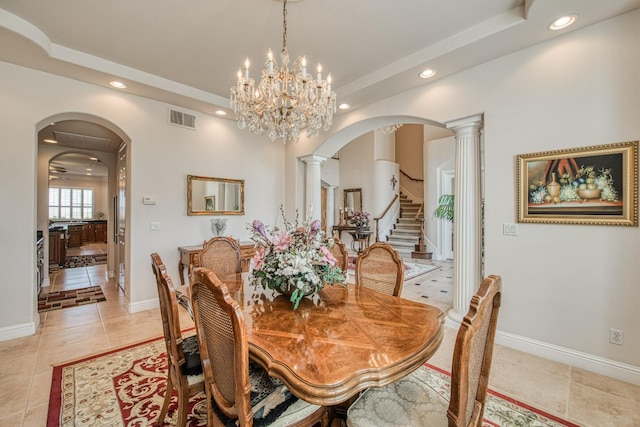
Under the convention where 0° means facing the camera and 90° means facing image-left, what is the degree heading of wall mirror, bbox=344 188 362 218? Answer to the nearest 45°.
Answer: approximately 0°

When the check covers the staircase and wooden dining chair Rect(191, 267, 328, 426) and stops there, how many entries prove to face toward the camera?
1

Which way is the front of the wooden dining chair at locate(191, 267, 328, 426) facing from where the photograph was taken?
facing away from the viewer and to the right of the viewer

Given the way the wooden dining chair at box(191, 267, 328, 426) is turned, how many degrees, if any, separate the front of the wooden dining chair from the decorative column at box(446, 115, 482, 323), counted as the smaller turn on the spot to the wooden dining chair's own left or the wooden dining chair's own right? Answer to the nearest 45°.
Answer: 0° — it already faces it

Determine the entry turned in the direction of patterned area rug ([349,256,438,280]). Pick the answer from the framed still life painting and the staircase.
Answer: the staircase

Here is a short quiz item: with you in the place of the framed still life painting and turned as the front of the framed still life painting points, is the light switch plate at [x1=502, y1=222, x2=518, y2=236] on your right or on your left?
on your right

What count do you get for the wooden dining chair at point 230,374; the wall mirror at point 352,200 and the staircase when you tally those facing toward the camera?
2

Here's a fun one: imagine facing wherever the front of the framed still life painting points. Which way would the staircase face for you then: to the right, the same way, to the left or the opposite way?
to the left

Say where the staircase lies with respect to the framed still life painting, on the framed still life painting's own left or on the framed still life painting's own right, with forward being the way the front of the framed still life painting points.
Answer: on the framed still life painting's own right

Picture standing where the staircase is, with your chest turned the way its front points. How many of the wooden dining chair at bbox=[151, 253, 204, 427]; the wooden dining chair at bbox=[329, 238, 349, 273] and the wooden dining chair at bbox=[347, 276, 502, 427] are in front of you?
3

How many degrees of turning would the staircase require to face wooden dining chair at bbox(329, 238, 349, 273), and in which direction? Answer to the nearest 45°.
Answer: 0° — it already faces it

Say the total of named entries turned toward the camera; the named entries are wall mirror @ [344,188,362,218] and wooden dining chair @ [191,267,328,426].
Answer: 1
